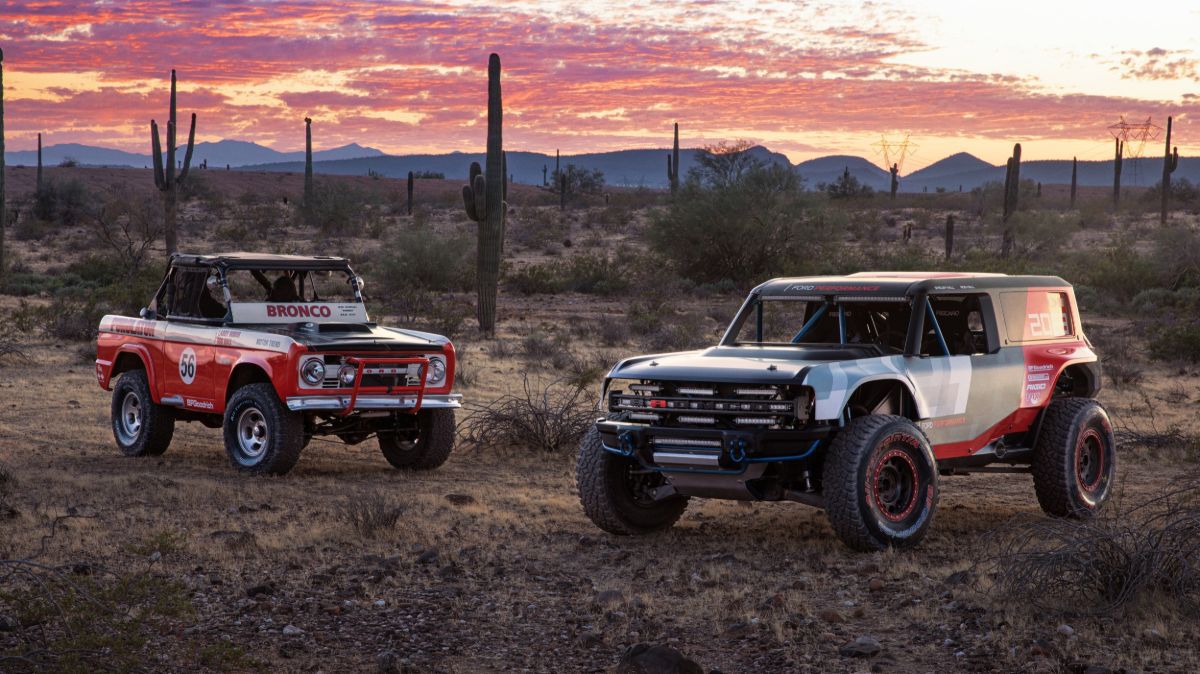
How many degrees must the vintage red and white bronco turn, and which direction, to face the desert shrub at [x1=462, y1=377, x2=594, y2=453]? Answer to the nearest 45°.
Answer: approximately 45° to its left

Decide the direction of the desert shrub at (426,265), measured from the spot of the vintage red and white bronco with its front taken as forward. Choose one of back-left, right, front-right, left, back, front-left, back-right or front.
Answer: back-left

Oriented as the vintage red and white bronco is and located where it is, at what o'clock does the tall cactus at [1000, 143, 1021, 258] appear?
The tall cactus is roughly at 9 o'clock from the vintage red and white bronco.

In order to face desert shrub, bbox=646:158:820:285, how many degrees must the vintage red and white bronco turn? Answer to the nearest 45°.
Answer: approximately 90° to its left

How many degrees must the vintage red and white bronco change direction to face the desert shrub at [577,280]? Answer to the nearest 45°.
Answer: approximately 135° to its left

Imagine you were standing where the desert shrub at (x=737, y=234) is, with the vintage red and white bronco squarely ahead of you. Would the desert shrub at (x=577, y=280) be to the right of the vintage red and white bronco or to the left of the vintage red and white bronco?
right

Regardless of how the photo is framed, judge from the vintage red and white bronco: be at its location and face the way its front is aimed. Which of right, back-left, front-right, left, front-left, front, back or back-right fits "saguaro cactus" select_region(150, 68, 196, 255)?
back-left

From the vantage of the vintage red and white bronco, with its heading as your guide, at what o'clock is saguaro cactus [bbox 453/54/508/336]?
The saguaro cactus is roughly at 8 o'clock from the vintage red and white bronco.

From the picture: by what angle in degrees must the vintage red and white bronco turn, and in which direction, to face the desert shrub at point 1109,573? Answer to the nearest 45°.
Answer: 0° — it already faces it

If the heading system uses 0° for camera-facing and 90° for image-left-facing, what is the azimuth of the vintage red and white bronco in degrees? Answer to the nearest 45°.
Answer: approximately 315°
